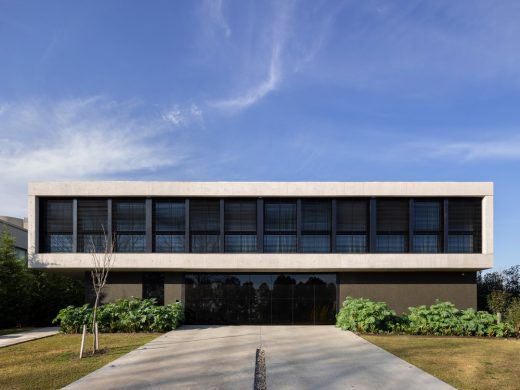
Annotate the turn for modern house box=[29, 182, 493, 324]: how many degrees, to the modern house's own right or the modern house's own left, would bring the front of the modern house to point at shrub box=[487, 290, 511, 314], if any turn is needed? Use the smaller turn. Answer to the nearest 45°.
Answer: approximately 90° to the modern house's own left

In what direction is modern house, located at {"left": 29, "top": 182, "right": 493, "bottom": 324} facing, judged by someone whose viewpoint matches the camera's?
facing the viewer

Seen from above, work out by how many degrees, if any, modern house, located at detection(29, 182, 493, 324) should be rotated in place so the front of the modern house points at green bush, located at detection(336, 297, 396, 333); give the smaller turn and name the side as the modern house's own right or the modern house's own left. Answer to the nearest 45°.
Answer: approximately 45° to the modern house's own left
